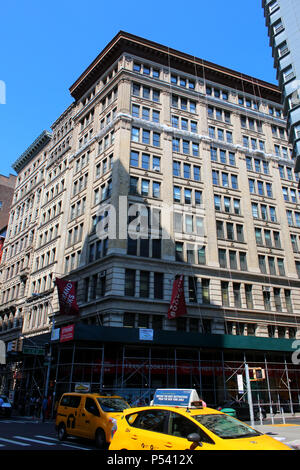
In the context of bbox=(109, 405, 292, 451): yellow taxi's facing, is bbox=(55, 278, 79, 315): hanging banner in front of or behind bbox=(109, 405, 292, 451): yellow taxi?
behind

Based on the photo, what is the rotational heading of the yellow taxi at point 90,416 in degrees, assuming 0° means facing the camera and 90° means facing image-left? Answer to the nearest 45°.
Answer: approximately 315°

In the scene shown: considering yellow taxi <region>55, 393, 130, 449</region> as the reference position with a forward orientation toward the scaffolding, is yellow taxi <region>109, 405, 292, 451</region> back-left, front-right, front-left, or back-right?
back-right

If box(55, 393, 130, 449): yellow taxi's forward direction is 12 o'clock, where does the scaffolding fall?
The scaffolding is roughly at 8 o'clock from the yellow taxi.

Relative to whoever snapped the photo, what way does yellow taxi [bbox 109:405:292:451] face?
facing the viewer and to the right of the viewer

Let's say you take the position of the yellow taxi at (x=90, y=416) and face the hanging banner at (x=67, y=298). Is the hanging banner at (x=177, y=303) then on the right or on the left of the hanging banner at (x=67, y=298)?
right

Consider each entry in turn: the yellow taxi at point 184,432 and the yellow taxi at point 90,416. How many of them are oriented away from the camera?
0

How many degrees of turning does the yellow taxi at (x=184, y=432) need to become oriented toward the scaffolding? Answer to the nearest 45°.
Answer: approximately 135° to its left

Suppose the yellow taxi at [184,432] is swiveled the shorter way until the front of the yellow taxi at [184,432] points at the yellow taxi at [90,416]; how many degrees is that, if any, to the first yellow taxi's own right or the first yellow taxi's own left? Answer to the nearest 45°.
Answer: approximately 180°

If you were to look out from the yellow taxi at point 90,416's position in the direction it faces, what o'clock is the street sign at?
The street sign is roughly at 7 o'clock from the yellow taxi.

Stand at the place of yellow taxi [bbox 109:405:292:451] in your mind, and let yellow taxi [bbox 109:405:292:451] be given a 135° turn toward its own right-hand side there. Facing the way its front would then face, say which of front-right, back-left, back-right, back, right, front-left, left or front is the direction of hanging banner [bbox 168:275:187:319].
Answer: right
